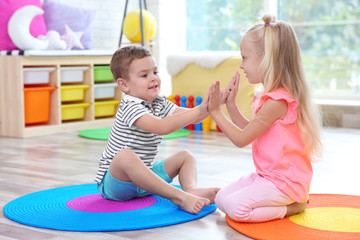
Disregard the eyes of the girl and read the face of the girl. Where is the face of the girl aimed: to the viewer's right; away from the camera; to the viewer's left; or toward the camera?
to the viewer's left

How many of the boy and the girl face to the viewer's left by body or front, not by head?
1

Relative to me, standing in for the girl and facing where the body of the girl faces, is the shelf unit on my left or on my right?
on my right

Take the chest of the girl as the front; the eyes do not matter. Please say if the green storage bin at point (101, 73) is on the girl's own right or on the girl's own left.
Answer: on the girl's own right

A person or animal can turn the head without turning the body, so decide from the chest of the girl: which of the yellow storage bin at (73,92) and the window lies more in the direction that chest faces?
the yellow storage bin

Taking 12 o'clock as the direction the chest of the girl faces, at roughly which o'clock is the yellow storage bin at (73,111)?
The yellow storage bin is roughly at 2 o'clock from the girl.

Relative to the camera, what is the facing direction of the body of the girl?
to the viewer's left

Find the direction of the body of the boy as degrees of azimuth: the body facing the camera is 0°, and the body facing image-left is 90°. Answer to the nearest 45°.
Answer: approximately 315°

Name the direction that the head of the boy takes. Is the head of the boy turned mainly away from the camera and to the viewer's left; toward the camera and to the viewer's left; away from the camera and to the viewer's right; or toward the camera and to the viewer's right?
toward the camera and to the viewer's right

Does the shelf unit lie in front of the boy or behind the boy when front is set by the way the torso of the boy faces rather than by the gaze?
behind

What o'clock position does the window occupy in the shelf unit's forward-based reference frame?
The window is roughly at 10 o'clock from the shelf unit.
